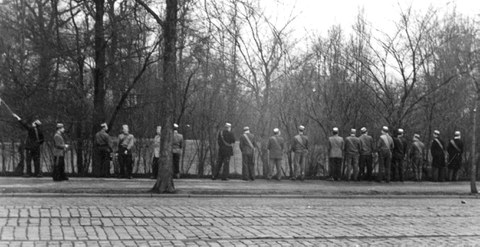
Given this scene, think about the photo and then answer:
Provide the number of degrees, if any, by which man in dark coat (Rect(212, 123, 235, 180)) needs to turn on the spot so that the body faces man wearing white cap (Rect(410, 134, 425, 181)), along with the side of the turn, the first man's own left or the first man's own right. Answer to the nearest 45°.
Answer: approximately 45° to the first man's own right

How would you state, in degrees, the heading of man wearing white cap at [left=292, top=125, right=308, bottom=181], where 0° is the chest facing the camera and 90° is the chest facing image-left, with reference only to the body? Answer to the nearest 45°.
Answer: approximately 180°

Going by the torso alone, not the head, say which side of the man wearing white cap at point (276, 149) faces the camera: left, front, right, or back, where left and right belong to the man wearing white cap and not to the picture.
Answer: back

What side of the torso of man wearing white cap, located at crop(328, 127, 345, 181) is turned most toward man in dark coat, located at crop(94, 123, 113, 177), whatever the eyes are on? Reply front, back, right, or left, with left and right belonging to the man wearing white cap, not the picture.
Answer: left

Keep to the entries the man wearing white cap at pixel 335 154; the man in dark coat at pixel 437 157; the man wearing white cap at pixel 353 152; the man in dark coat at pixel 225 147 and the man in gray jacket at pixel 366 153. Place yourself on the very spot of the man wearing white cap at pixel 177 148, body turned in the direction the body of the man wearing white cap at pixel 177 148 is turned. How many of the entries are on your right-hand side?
5

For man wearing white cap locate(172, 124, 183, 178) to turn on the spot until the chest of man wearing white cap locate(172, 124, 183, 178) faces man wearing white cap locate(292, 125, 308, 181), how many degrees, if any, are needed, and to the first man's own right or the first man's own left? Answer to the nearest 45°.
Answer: approximately 90° to the first man's own right

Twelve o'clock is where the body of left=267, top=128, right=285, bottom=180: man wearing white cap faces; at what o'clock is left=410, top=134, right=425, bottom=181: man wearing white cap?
left=410, top=134, right=425, bottom=181: man wearing white cap is roughly at 2 o'clock from left=267, top=128, right=285, bottom=180: man wearing white cap.

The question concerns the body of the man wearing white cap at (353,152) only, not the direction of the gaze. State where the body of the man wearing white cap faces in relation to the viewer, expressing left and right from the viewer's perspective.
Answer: facing away from the viewer

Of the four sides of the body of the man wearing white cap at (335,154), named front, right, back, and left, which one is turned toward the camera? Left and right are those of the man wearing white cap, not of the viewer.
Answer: back

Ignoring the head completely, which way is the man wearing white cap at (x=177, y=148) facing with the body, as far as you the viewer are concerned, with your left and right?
facing away from the viewer

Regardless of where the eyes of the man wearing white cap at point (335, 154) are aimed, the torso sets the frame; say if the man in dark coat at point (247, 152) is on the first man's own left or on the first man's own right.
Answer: on the first man's own left

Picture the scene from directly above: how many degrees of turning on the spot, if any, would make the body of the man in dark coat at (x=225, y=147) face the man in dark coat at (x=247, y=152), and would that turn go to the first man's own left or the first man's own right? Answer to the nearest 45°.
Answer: approximately 45° to the first man's own right
